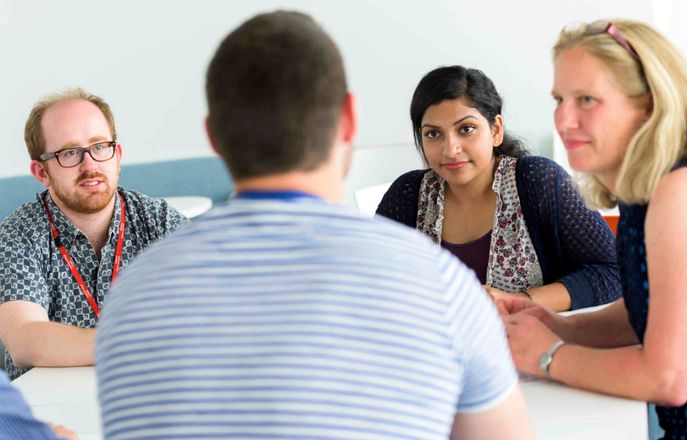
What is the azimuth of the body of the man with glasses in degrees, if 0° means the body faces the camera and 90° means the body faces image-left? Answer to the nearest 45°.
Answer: approximately 315°

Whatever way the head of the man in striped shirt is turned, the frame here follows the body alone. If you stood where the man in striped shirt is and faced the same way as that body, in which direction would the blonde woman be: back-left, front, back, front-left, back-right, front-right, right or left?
front-right

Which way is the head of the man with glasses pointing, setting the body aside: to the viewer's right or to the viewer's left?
to the viewer's right

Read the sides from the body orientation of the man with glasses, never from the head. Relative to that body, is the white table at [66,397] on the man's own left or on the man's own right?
on the man's own right

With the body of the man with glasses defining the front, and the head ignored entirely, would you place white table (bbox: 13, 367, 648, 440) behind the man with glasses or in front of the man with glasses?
in front

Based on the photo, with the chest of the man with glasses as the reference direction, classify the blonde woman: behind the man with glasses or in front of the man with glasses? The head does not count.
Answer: in front

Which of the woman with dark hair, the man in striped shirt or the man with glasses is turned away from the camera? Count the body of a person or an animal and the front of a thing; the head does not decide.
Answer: the man in striped shirt

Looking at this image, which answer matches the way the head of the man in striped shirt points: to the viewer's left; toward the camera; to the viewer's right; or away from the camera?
away from the camera

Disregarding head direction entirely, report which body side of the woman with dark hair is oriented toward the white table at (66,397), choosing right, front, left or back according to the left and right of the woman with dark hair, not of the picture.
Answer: front

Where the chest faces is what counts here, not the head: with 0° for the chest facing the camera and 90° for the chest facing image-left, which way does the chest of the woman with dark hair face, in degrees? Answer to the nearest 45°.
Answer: approximately 45°

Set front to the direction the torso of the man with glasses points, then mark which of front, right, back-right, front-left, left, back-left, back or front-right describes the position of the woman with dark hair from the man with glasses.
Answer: front-left

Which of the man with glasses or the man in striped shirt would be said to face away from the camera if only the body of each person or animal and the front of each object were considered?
the man in striped shirt

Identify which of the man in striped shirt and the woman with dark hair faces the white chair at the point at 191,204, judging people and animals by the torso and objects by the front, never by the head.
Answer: the man in striped shirt

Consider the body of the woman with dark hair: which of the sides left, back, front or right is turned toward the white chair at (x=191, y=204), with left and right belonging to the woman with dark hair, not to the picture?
right

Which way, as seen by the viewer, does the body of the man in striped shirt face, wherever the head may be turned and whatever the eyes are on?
away from the camera
